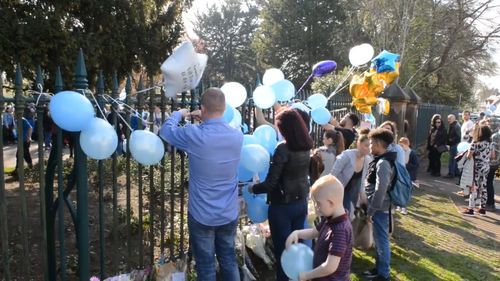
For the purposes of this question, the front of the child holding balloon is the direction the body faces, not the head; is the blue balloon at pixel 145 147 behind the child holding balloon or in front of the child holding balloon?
in front

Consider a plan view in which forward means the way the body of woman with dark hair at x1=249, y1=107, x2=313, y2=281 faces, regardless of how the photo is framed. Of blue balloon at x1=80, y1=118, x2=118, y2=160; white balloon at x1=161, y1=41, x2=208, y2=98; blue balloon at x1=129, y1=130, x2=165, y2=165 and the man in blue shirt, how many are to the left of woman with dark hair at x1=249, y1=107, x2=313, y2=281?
4

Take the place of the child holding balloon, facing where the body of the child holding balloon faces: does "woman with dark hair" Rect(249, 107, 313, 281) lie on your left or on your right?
on your right

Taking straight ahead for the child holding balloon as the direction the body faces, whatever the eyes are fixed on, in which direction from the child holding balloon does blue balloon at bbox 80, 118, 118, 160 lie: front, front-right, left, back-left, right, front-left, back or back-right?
front

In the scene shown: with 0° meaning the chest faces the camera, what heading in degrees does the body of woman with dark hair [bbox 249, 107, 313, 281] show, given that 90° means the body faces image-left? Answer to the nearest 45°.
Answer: approximately 135°

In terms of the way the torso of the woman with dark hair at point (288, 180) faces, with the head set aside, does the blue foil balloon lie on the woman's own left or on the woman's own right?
on the woman's own right

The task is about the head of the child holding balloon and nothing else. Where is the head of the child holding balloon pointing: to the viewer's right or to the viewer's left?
to the viewer's left

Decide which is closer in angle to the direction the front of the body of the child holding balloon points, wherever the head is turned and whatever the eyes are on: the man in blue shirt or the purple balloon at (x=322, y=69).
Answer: the man in blue shirt

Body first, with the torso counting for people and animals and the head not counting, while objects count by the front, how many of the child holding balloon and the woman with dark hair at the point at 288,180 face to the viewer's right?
0

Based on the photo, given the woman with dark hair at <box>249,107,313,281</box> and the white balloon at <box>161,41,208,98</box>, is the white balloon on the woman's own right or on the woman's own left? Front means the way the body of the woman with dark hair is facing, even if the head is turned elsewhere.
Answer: on the woman's own left

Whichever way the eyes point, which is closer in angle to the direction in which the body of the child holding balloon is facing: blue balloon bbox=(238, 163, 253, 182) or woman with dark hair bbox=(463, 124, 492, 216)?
the blue balloon

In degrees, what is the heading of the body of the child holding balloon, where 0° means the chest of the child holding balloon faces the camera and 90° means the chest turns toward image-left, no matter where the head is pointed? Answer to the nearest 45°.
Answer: approximately 90°
